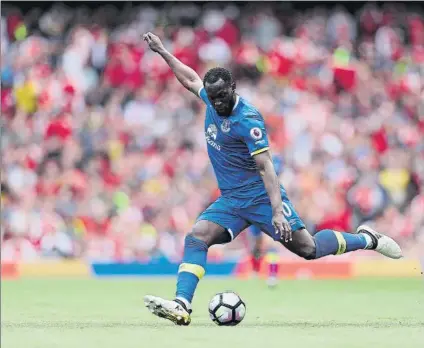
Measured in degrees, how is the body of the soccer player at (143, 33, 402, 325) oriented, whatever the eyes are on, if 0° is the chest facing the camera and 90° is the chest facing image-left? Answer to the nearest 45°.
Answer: approximately 45°
